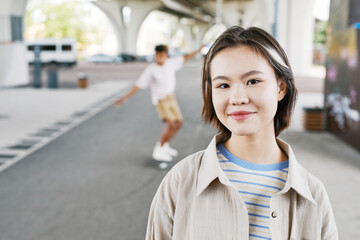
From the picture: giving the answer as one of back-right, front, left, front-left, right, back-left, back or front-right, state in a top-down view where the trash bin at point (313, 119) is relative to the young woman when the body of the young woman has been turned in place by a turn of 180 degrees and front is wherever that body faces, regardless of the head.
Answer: front

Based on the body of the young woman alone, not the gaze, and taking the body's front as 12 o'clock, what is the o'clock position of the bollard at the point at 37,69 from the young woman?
The bollard is roughly at 5 o'clock from the young woman.

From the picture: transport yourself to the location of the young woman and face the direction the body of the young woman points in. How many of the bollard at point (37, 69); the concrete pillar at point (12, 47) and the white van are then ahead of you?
0

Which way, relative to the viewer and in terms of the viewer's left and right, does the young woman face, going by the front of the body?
facing the viewer

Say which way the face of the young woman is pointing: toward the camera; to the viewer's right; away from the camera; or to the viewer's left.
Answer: toward the camera

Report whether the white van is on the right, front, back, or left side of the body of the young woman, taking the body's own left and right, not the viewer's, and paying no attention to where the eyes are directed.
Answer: back

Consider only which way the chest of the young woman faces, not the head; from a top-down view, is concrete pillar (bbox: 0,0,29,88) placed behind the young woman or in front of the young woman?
behind
